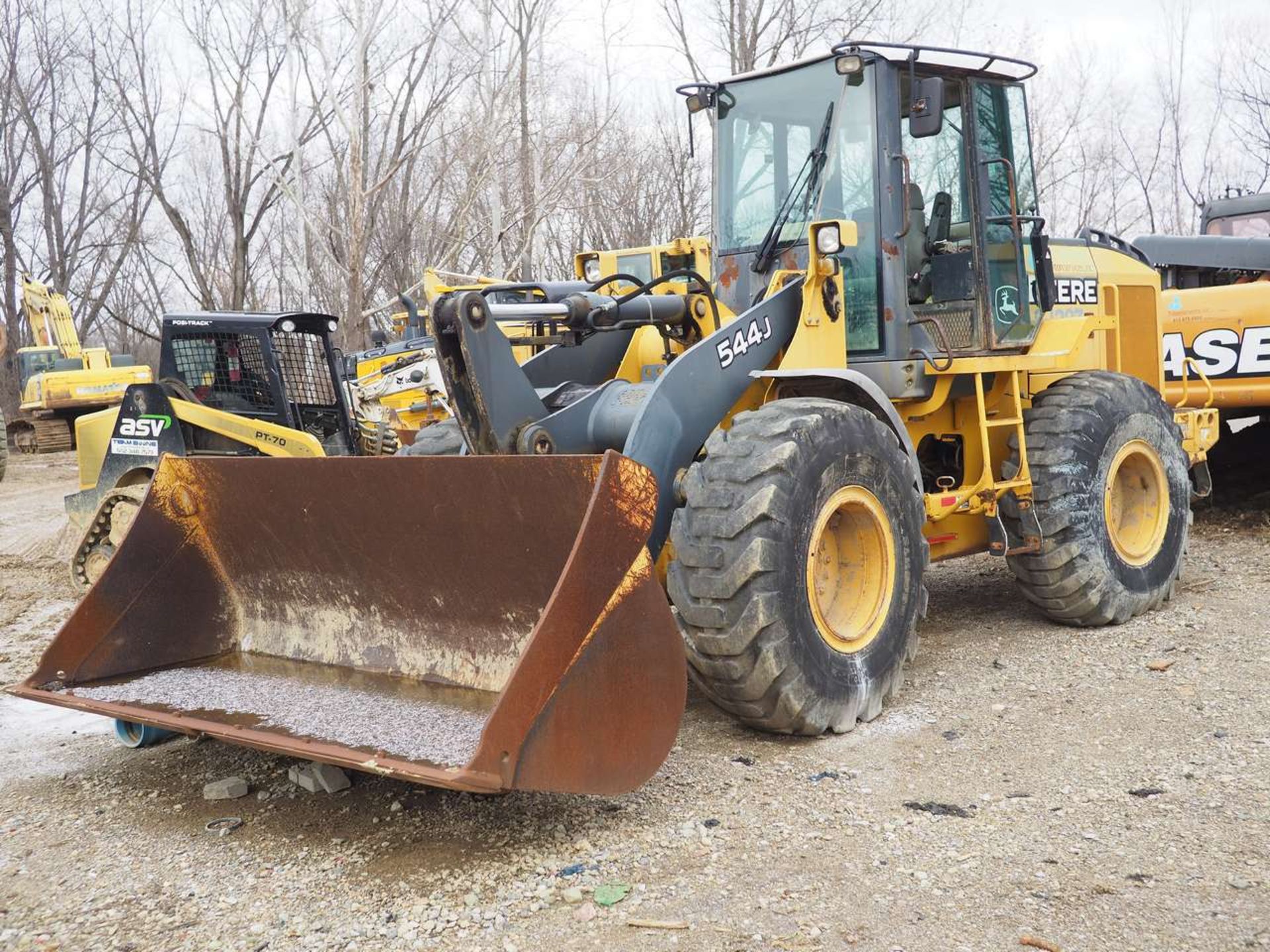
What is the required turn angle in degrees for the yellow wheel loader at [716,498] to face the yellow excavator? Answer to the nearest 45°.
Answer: approximately 90° to its right

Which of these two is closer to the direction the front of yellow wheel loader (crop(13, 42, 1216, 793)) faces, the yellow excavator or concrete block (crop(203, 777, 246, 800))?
the concrete block

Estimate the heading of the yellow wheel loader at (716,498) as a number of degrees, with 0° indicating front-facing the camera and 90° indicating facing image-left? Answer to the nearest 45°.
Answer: approximately 45°
